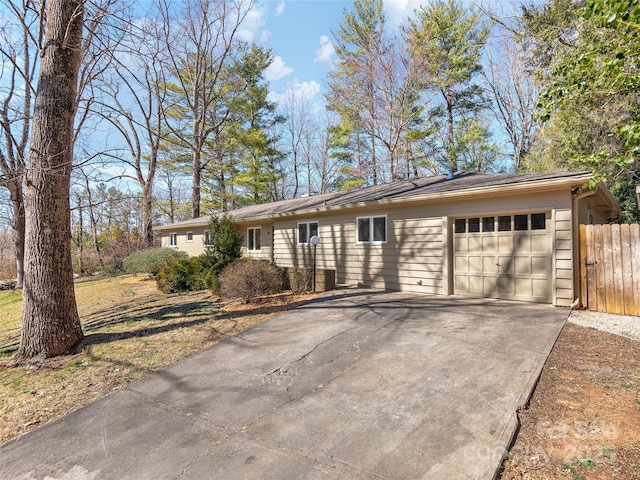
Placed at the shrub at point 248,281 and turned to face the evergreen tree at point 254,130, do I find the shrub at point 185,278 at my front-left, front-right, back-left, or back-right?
front-left

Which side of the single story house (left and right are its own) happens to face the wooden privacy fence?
left

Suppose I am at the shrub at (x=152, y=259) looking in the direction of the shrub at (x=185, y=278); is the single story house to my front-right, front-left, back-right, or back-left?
front-left

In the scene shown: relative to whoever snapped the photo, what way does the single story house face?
facing the viewer and to the left of the viewer

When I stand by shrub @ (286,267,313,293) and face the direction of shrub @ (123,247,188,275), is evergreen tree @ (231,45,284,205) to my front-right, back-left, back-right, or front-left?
front-right

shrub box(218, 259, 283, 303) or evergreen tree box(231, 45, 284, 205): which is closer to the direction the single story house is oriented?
the shrub

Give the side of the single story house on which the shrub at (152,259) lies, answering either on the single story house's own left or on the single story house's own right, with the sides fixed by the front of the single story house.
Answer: on the single story house's own right

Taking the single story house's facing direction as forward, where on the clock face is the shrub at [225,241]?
The shrub is roughly at 2 o'clock from the single story house.

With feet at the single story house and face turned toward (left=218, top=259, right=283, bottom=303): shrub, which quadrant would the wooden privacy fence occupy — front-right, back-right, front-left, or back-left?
back-left

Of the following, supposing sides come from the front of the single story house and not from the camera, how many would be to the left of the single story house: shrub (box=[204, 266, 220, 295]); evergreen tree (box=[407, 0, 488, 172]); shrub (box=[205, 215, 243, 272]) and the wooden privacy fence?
1

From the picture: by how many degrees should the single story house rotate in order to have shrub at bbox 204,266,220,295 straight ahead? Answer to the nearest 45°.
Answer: approximately 45° to its right

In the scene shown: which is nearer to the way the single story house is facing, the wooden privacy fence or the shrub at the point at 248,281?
the shrub

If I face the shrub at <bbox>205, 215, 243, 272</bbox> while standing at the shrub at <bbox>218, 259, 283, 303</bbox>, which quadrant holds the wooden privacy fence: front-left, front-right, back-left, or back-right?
back-right
